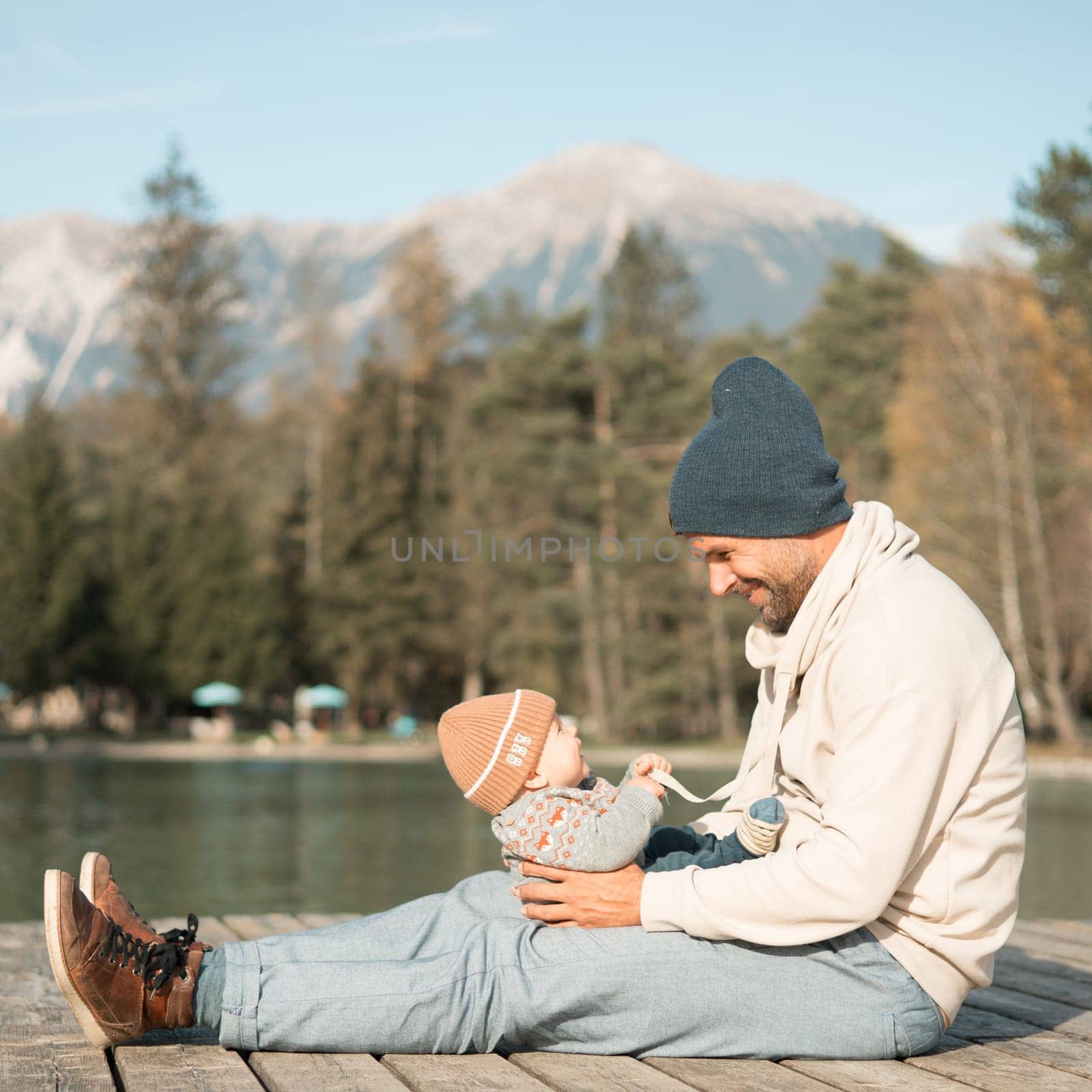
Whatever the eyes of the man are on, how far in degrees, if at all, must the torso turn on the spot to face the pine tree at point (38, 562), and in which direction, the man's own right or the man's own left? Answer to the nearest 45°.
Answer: approximately 90° to the man's own right

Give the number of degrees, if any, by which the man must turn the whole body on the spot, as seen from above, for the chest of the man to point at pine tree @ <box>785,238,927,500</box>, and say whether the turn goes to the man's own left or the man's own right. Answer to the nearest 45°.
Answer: approximately 90° to the man's own right

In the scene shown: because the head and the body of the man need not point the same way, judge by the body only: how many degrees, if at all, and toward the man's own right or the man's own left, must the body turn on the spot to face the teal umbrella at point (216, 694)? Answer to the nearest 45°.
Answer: approximately 90° to the man's own right

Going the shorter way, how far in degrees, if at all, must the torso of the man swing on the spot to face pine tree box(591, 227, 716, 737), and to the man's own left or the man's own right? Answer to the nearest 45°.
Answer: approximately 90° to the man's own right

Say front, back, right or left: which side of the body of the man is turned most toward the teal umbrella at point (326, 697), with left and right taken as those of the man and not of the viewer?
right

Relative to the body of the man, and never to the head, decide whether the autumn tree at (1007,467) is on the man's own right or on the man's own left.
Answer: on the man's own right

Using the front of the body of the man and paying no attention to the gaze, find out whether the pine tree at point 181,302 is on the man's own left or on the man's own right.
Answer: on the man's own right

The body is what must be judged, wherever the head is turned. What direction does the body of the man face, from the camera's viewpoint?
to the viewer's left

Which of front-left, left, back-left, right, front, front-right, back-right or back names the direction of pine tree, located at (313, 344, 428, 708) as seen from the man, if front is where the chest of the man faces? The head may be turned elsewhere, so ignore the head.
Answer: right

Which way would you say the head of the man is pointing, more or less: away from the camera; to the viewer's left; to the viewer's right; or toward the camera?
to the viewer's left
